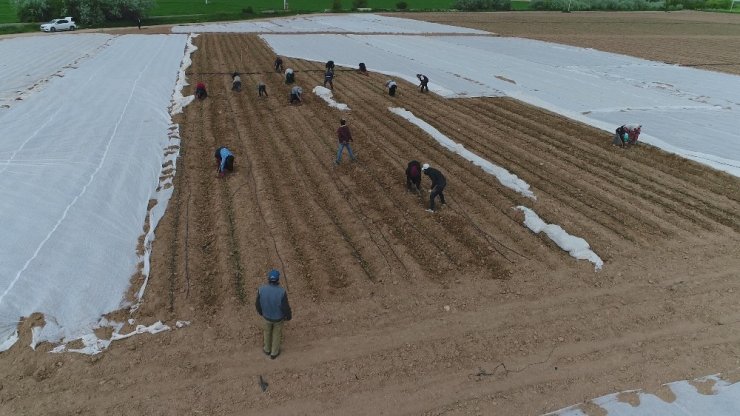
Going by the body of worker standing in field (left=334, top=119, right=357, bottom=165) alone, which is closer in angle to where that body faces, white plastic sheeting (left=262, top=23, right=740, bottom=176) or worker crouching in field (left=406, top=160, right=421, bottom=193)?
the white plastic sheeting

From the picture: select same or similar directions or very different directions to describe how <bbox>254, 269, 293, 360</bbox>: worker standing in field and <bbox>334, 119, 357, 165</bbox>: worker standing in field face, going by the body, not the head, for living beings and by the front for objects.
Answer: same or similar directions

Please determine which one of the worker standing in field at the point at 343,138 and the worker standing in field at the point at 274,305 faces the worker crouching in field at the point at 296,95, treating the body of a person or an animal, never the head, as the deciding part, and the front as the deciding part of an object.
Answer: the worker standing in field at the point at 274,305

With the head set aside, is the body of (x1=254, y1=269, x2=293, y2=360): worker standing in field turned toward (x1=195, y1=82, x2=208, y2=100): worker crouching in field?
yes

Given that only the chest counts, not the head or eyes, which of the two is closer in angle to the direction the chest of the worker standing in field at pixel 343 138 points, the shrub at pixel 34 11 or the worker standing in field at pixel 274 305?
the worker standing in field

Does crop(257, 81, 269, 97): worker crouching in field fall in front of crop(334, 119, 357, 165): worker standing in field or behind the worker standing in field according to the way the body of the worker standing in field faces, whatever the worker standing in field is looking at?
in front

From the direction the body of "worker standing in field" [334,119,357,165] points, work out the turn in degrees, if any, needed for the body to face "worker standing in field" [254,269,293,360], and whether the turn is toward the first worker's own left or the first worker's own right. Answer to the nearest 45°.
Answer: approximately 180°

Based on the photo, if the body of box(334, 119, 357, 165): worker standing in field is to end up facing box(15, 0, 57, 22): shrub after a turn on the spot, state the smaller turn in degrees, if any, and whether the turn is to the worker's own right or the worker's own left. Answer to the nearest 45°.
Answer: approximately 45° to the worker's own left

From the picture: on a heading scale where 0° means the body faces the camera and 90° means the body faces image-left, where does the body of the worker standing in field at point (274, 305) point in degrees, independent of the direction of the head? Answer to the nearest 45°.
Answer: approximately 180°
